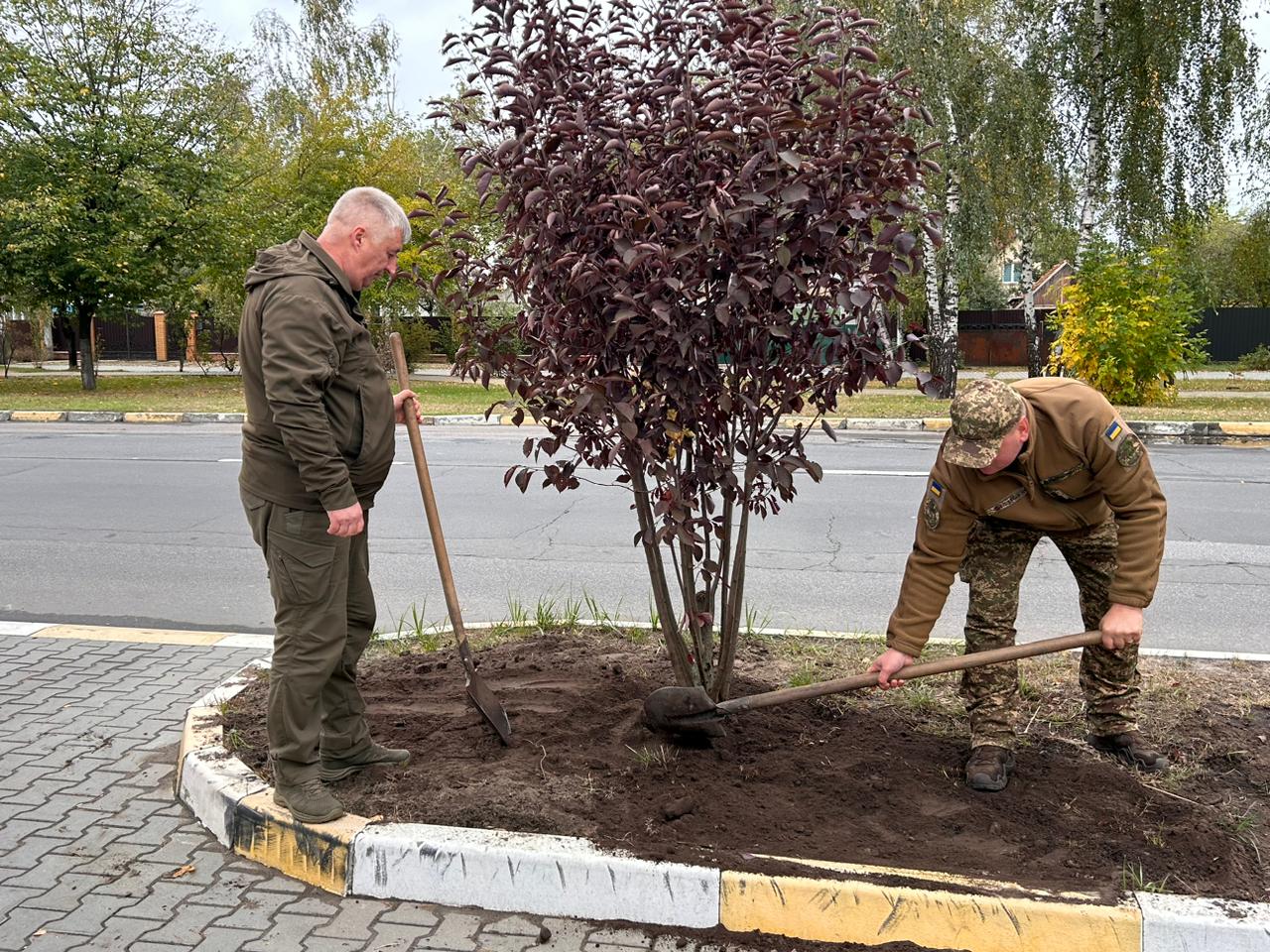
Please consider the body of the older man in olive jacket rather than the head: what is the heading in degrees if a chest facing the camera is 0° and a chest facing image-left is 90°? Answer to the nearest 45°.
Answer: approximately 270°

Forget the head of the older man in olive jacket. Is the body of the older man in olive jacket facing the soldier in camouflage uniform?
yes

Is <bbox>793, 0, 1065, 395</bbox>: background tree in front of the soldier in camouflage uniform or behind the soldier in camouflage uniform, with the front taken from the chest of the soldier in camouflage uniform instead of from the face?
behind

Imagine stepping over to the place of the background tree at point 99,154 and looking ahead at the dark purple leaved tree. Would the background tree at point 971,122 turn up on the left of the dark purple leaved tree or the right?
left

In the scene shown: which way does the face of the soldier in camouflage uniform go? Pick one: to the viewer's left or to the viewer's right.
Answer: to the viewer's left

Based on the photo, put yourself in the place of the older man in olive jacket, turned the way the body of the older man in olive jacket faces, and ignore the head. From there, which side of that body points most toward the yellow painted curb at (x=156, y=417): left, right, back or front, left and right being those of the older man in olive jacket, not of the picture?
left

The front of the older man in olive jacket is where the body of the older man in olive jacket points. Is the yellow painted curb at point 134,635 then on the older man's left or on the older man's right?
on the older man's left

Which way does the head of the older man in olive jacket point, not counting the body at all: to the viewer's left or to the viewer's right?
to the viewer's right

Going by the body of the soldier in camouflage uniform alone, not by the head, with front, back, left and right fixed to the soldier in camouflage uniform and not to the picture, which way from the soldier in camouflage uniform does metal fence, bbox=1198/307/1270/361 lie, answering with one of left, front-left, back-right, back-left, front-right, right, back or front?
back

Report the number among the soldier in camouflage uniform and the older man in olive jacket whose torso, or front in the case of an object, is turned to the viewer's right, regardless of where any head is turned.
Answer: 1
